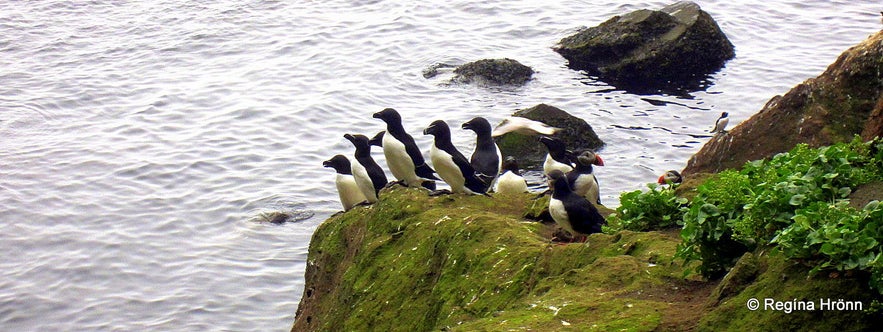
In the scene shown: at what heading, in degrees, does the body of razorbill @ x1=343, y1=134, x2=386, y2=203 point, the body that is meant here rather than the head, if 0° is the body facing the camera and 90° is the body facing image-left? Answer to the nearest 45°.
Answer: approximately 90°

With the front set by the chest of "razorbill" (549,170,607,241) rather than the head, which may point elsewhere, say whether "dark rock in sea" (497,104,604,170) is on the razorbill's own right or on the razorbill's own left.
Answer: on the razorbill's own right

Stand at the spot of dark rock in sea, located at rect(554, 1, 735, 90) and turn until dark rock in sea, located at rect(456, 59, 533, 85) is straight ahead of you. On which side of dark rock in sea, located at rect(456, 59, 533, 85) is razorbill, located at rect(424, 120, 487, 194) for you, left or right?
left

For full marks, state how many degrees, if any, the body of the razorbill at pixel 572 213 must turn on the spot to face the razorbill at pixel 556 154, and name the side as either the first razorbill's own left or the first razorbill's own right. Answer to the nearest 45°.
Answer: approximately 90° to the first razorbill's own right

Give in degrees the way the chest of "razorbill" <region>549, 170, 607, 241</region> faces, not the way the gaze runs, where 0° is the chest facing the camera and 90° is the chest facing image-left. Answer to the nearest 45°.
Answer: approximately 90°

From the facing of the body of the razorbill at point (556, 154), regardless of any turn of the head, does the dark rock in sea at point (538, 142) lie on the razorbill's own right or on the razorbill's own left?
on the razorbill's own right
